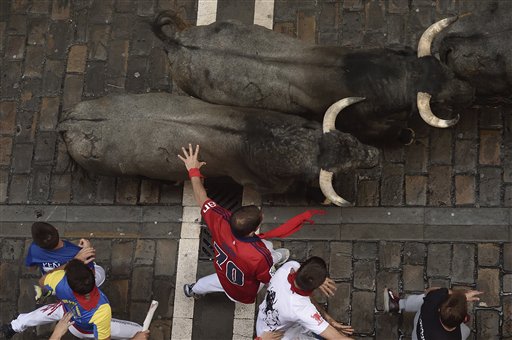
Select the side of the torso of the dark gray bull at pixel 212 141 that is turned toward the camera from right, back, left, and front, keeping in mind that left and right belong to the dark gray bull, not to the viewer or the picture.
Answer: right

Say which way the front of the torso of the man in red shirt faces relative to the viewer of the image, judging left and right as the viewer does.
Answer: facing away from the viewer and to the right of the viewer

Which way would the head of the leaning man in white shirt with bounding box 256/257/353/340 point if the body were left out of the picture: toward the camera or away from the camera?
away from the camera

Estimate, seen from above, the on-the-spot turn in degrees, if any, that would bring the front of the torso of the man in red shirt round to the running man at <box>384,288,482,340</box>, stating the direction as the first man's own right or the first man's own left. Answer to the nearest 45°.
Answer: approximately 45° to the first man's own right

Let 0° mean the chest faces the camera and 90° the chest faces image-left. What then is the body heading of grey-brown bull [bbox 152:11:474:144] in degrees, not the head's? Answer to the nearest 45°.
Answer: approximately 270°
